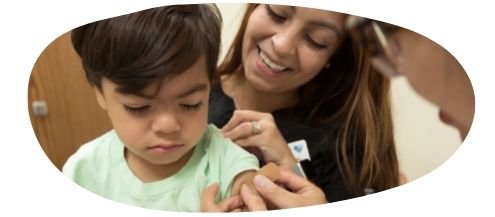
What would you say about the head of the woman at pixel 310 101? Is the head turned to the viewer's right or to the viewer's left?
to the viewer's left

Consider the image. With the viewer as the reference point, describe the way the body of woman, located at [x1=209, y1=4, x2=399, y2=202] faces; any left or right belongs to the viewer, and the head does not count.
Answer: facing the viewer and to the left of the viewer
